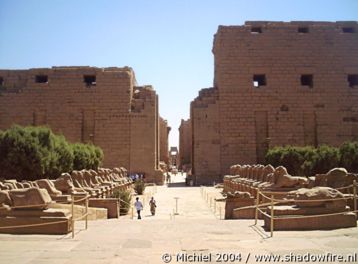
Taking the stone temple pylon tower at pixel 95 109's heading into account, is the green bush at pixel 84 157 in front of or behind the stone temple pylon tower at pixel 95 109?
in front

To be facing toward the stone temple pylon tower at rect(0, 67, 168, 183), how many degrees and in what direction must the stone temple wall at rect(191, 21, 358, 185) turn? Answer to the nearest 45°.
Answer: approximately 90° to its right

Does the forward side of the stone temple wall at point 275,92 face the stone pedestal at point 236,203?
yes

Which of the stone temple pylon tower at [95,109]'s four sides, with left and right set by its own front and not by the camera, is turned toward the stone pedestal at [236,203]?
front

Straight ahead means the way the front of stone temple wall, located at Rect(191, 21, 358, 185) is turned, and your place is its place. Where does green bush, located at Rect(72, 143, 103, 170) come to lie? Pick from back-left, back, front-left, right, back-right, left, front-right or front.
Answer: front-right

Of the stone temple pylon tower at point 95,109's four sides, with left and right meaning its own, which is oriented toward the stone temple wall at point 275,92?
left

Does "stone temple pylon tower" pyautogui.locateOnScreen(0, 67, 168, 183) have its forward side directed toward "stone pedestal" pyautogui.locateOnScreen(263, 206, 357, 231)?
yes

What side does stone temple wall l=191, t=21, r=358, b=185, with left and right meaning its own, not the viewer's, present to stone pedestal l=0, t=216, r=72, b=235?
front

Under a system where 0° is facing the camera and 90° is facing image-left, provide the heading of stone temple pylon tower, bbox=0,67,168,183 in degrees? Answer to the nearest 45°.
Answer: approximately 0°

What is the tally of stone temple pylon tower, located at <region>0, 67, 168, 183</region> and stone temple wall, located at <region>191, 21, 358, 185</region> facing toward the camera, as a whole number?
2

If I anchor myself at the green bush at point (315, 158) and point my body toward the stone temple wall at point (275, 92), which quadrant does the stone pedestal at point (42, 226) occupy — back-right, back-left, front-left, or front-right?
back-left

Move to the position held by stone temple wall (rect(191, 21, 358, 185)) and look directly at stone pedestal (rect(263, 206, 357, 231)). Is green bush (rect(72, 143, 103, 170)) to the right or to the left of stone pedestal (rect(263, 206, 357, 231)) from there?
right

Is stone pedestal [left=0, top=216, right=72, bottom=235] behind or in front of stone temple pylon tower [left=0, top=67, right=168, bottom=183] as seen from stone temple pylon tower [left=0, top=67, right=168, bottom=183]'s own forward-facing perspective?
in front
